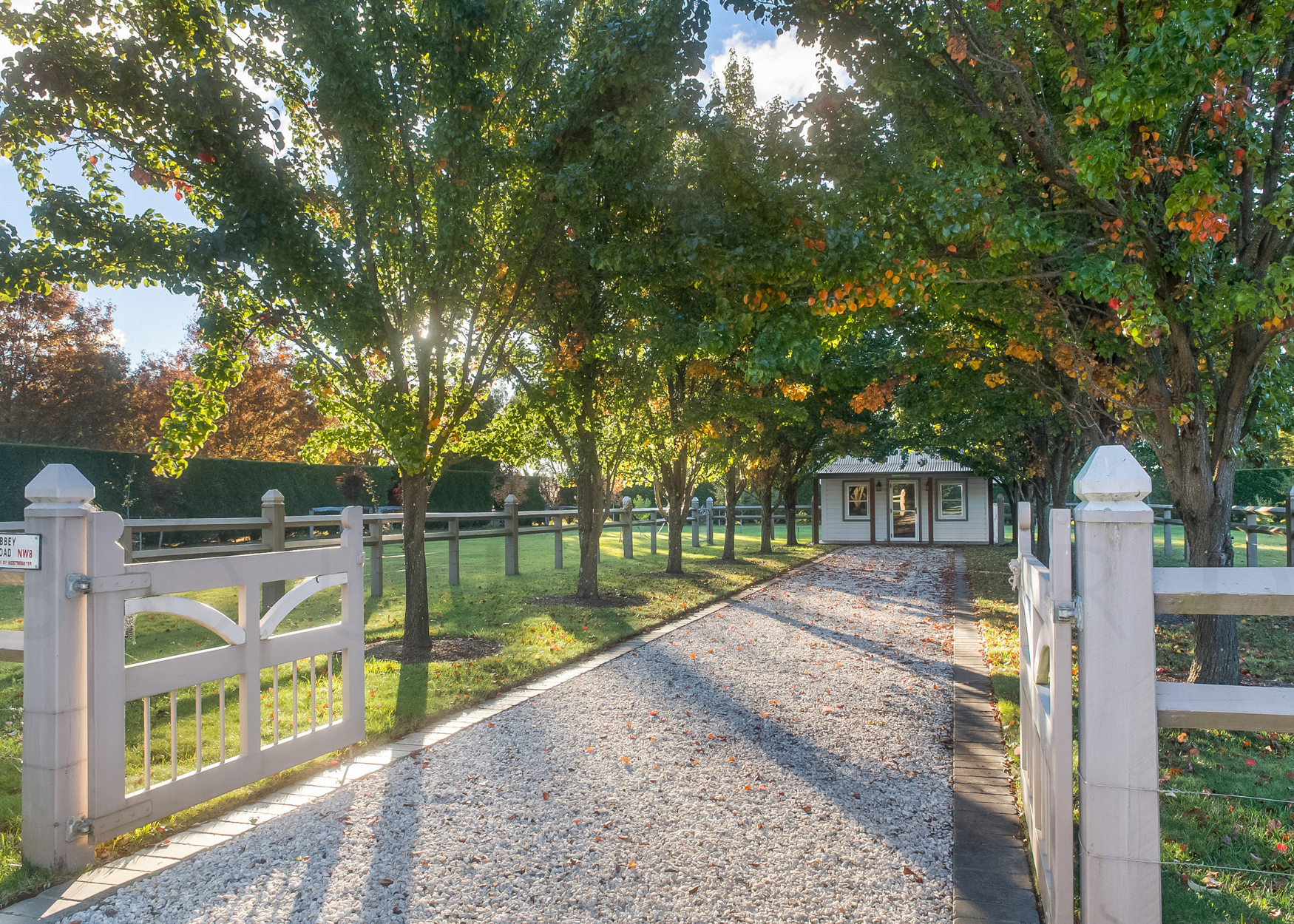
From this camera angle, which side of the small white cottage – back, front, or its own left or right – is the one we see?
front

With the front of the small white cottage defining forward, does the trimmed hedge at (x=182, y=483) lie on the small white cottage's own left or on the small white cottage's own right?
on the small white cottage's own right

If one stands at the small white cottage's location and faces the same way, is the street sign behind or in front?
in front

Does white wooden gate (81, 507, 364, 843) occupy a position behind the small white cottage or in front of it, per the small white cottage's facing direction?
in front

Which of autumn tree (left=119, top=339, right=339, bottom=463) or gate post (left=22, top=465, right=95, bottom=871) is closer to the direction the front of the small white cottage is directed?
the gate post

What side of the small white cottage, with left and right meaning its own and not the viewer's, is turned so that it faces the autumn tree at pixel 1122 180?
front

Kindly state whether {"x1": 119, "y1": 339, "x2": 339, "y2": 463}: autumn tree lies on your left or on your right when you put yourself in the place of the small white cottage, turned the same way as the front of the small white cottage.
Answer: on your right

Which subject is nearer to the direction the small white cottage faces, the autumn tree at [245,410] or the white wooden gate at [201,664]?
the white wooden gate

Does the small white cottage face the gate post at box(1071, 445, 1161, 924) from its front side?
yes

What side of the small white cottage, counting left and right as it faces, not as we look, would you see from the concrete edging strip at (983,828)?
front

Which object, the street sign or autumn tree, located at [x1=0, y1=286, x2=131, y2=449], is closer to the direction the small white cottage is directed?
the street sign

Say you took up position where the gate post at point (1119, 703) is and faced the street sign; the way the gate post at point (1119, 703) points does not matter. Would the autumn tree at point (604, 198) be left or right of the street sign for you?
right

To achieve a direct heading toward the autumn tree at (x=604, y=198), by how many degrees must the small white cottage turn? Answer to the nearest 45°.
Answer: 0° — it already faces it

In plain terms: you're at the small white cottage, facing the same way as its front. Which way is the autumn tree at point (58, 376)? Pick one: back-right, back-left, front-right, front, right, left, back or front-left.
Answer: front-right
